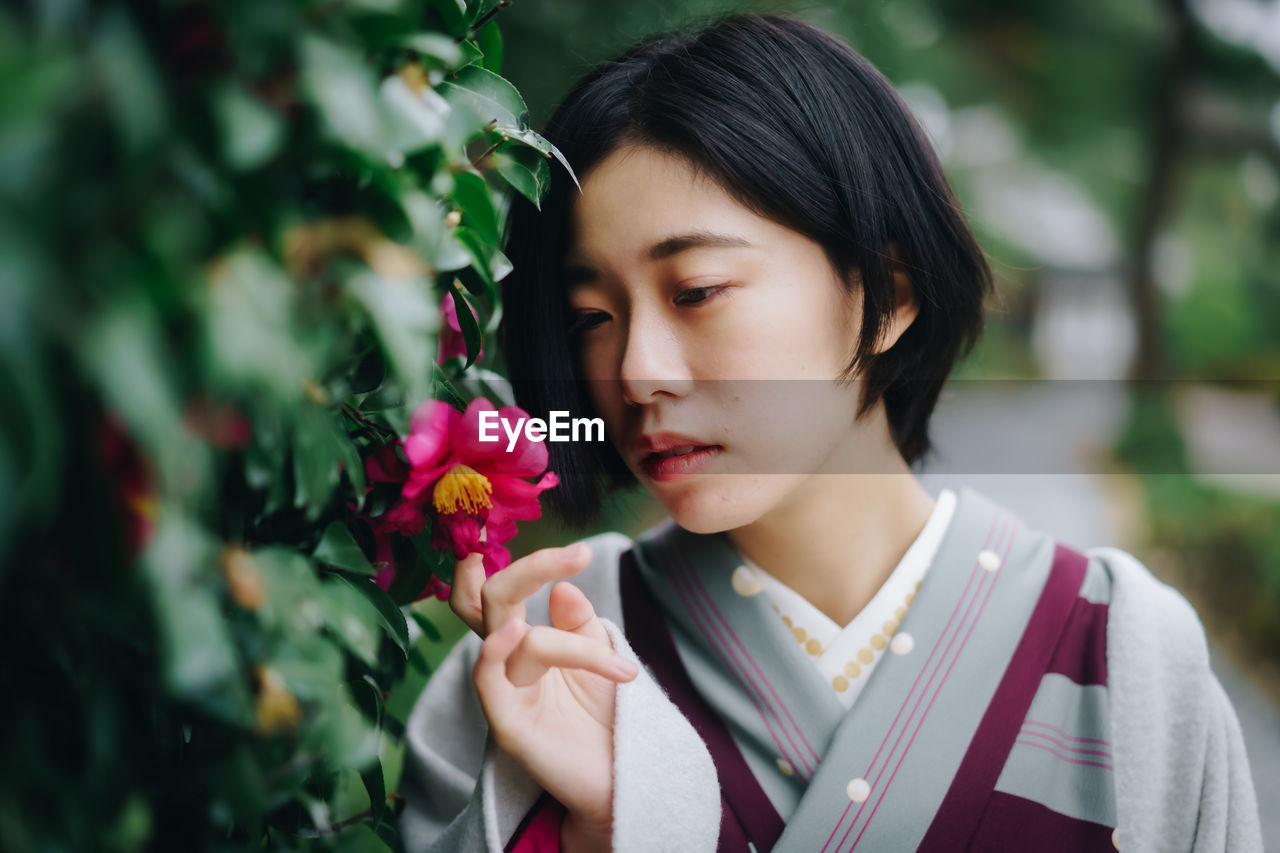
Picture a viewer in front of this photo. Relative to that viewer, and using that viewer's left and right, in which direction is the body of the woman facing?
facing the viewer

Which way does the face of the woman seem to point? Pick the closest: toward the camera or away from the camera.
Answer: toward the camera
